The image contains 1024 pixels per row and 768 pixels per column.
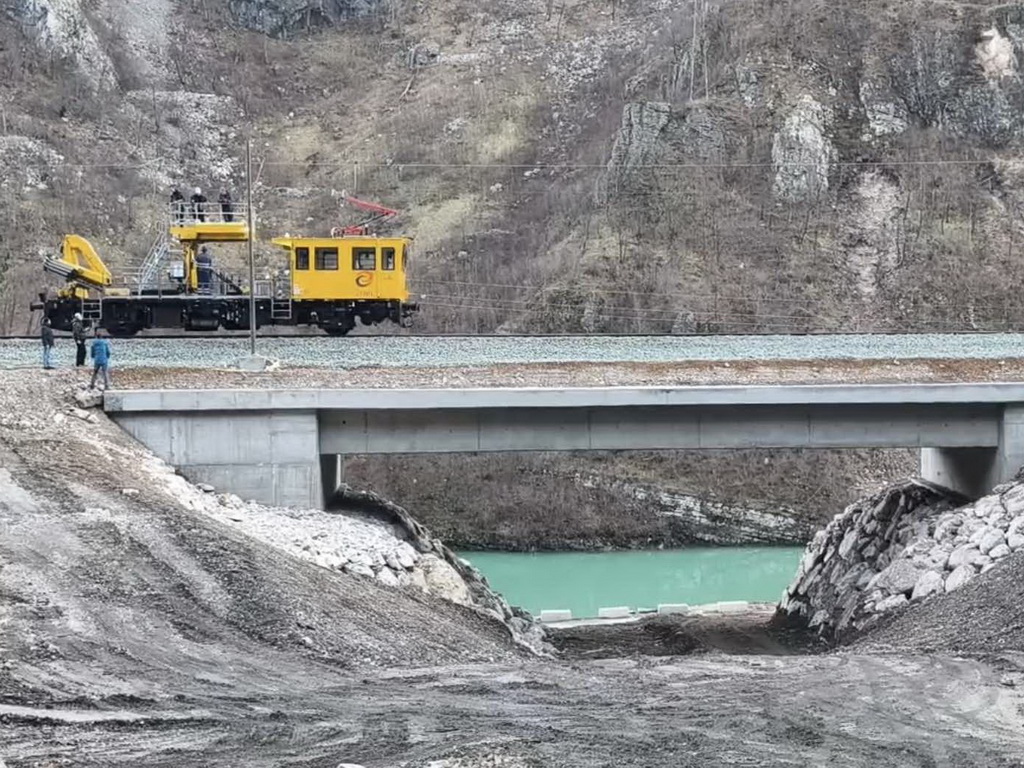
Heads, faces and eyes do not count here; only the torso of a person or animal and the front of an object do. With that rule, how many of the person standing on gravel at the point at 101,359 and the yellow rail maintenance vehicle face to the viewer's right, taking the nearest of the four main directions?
1

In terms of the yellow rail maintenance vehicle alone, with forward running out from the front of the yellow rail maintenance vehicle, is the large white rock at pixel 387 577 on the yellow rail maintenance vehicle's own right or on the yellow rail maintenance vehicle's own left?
on the yellow rail maintenance vehicle's own right

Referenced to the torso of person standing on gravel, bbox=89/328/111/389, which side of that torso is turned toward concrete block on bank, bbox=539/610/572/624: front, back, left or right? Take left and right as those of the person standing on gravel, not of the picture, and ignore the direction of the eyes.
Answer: right

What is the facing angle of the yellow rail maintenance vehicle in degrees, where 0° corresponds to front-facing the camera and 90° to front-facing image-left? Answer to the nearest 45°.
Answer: approximately 270°

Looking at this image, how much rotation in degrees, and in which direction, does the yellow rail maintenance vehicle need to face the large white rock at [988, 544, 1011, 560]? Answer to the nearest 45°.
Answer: approximately 45° to its right

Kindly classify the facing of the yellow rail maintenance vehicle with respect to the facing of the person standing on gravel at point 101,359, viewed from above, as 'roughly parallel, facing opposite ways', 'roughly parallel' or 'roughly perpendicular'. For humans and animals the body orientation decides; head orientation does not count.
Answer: roughly perpendicular

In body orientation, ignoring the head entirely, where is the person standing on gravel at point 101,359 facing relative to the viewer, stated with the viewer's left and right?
facing away from the viewer

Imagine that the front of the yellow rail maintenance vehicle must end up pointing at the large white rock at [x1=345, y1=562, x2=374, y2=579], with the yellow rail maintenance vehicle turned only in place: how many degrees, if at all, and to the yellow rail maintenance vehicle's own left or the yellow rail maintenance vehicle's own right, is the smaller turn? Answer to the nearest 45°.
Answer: approximately 90° to the yellow rail maintenance vehicle's own right

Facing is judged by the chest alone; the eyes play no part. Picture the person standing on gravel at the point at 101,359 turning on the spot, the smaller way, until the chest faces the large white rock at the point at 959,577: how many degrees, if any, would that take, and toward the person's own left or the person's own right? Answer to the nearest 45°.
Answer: approximately 135° to the person's own right

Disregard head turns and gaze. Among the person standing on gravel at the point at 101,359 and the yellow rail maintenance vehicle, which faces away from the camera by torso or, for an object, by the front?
the person standing on gravel

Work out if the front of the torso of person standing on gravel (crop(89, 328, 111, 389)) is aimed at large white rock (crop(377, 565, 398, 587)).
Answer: no

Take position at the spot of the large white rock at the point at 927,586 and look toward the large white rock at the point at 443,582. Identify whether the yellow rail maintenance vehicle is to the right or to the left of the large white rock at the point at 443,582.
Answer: right

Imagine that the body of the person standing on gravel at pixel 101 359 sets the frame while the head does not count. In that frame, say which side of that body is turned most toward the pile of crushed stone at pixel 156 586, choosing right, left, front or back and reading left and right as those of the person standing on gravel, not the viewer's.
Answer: back

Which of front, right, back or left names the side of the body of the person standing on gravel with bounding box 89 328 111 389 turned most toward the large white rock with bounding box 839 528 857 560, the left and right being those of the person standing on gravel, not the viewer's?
right

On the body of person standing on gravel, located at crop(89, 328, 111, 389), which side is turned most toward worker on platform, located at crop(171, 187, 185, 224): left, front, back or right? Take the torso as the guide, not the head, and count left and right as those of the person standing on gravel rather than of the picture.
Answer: front

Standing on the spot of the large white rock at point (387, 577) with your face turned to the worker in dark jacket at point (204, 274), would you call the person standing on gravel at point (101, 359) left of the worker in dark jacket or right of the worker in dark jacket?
left
